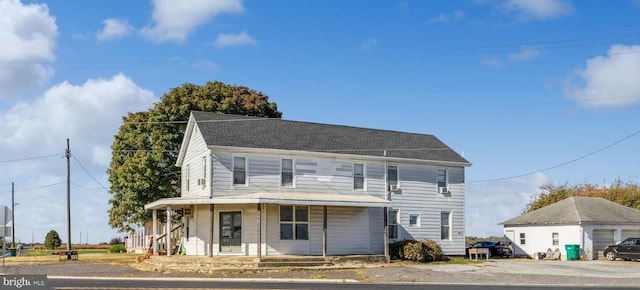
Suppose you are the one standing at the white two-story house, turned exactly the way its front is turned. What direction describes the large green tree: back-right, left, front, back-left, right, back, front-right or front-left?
back-right

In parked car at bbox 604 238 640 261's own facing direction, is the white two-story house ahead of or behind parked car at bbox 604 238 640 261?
ahead

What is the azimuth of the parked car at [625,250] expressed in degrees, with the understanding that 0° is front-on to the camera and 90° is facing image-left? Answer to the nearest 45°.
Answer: approximately 90°

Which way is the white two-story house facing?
toward the camera

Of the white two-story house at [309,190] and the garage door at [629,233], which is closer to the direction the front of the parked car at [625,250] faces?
the white two-story house

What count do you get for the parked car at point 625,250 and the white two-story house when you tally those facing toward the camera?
1

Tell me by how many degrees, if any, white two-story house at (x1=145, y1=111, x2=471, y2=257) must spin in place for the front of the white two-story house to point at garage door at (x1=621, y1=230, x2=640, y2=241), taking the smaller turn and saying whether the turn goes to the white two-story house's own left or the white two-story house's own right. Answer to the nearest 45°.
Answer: approximately 135° to the white two-story house's own left

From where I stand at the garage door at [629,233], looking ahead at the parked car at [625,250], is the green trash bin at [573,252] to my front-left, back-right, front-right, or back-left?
front-right

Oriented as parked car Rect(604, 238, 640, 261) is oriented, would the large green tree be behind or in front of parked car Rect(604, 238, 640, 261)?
in front

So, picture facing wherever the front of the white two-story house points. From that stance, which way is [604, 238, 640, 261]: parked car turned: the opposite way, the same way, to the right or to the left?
to the right

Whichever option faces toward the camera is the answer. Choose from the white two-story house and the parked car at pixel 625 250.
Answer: the white two-story house

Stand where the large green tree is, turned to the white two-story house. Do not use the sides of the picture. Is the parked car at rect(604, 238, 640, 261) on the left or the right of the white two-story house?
left
